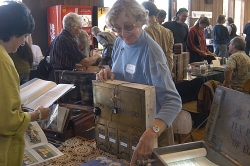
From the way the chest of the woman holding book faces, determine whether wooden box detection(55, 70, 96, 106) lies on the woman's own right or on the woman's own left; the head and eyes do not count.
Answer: on the woman's own left

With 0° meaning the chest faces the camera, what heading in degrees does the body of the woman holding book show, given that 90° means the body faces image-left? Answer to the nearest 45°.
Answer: approximately 270°
